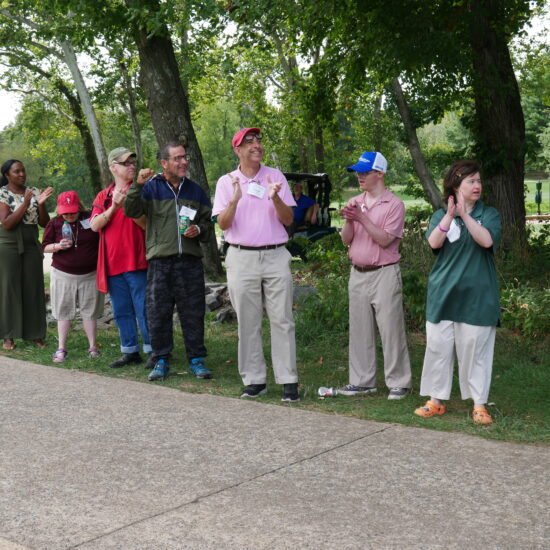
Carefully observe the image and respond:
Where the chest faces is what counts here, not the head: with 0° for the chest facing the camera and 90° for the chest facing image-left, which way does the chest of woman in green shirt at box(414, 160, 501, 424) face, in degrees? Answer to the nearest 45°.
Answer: approximately 0°

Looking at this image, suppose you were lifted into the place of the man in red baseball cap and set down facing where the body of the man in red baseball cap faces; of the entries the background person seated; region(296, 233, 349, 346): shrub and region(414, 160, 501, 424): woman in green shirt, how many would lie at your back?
2

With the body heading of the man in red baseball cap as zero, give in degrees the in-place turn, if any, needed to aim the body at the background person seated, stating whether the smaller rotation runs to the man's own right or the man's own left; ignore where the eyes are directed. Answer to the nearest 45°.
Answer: approximately 180°

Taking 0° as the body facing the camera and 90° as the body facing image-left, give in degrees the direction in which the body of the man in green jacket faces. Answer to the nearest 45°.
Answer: approximately 0°

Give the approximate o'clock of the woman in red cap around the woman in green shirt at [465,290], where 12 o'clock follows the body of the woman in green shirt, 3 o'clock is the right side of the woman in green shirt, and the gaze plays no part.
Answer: The woman in red cap is roughly at 4 o'clock from the woman in green shirt.

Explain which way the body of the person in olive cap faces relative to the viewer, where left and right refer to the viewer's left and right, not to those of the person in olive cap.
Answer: facing the viewer and to the right of the viewer

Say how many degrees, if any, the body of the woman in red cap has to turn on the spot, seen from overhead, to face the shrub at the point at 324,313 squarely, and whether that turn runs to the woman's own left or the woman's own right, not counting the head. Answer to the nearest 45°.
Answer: approximately 90° to the woman's own left

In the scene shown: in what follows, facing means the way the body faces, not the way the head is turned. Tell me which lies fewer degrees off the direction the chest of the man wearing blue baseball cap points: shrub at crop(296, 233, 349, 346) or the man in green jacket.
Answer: the man in green jacket

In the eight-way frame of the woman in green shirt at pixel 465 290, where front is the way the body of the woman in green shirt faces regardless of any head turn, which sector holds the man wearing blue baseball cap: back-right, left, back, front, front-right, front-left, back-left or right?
back-right

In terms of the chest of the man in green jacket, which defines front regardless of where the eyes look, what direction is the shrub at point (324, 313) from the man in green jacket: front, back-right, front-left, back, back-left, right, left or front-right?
back-left

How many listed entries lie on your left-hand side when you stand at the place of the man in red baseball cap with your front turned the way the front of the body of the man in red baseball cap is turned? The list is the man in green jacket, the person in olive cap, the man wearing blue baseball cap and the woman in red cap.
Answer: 1

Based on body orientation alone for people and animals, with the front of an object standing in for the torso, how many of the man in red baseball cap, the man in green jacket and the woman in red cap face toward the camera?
3

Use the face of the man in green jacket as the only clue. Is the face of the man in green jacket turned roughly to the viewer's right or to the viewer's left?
to the viewer's right
